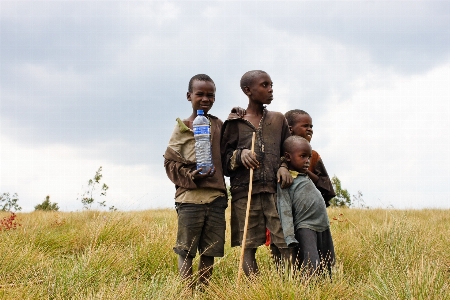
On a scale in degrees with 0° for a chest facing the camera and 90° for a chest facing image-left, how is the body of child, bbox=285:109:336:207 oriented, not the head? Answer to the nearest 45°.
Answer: approximately 315°

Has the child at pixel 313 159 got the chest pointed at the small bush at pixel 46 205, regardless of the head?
no

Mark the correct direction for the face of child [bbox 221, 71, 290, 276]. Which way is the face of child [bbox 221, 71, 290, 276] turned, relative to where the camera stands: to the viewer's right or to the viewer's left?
to the viewer's right

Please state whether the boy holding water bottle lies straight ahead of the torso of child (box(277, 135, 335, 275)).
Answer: no

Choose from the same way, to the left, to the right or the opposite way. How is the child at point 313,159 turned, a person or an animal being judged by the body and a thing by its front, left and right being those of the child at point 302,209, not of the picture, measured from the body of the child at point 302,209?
the same way

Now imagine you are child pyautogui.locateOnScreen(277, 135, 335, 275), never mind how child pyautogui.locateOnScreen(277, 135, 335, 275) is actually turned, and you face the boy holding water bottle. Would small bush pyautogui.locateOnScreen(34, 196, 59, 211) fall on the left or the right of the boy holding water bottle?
right

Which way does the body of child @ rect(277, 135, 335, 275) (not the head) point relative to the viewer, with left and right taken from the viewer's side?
facing the viewer and to the right of the viewer

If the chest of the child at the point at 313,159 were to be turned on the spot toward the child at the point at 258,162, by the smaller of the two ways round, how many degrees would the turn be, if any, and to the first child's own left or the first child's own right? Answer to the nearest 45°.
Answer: approximately 90° to the first child's own right

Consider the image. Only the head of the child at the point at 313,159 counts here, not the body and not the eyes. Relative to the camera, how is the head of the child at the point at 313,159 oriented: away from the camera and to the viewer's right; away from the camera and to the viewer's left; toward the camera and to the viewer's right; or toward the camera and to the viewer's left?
toward the camera and to the viewer's right

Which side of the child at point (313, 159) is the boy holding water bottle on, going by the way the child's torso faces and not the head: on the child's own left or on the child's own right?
on the child's own right
